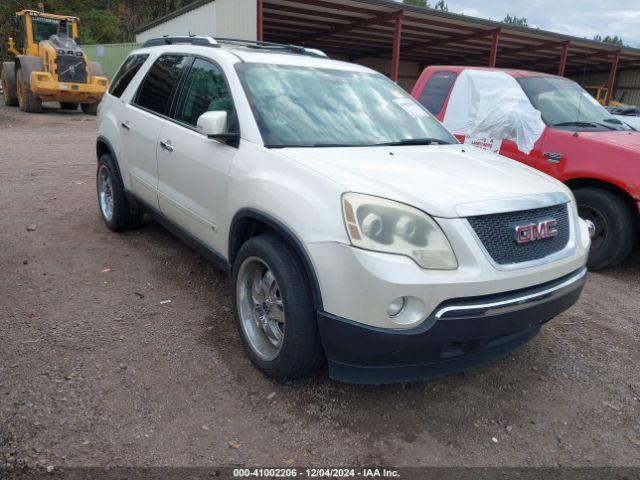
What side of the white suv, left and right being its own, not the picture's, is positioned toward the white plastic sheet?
left

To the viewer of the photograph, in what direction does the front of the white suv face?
facing the viewer and to the right of the viewer

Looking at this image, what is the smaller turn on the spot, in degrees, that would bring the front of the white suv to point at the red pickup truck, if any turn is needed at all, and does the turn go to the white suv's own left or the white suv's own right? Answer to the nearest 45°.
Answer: approximately 90° to the white suv's own left

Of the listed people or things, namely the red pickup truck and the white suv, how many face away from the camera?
0

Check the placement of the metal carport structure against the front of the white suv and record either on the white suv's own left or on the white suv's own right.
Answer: on the white suv's own left

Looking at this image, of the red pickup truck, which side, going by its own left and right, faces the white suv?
right
